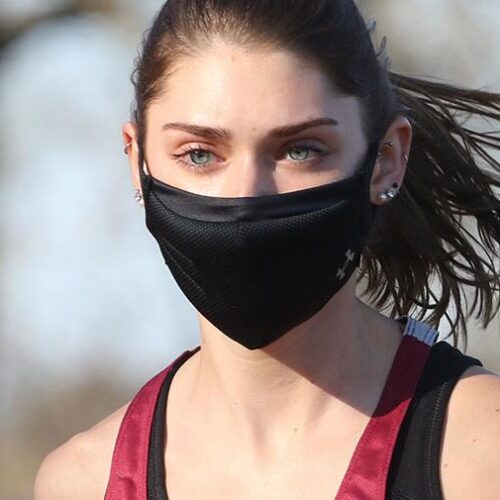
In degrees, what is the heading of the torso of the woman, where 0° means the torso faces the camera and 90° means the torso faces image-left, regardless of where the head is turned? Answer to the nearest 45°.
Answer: approximately 0°
